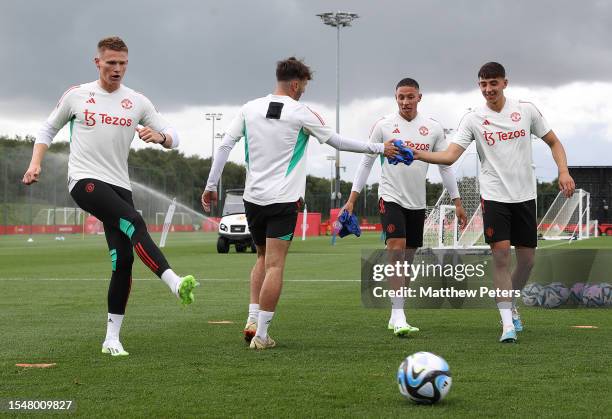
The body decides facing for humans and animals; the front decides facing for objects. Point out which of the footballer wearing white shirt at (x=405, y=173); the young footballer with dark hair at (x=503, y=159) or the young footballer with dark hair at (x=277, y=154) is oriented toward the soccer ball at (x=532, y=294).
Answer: the young footballer with dark hair at (x=277, y=154)

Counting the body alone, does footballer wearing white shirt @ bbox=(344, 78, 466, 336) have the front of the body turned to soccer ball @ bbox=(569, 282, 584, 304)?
no

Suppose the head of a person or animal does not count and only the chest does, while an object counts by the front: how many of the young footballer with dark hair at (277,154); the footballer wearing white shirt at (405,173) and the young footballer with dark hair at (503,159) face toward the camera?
2

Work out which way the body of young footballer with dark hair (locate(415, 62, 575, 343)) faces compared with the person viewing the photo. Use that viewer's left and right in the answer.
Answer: facing the viewer

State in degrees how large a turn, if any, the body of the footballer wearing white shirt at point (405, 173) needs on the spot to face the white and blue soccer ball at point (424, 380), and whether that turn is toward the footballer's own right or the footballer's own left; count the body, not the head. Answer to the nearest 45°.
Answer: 0° — they already face it

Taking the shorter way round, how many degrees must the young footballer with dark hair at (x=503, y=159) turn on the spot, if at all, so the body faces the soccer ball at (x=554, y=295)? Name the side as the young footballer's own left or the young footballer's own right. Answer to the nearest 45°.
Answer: approximately 180°

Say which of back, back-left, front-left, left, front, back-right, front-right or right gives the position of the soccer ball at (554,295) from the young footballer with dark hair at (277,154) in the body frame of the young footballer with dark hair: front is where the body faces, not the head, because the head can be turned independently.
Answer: front

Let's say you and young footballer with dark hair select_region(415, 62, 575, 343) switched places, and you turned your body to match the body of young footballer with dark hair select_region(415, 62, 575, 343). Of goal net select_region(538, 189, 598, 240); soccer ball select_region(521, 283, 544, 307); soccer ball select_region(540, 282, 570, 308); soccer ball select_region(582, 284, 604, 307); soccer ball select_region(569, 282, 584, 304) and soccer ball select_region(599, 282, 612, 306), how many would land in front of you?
0

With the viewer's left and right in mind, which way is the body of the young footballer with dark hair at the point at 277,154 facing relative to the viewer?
facing away from the viewer and to the right of the viewer

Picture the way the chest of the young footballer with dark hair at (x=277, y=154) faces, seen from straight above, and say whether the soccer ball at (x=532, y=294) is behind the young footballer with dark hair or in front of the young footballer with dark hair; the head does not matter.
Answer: in front

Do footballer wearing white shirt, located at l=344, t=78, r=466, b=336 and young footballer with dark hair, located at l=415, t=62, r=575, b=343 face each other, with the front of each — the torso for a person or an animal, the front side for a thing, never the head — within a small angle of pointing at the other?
no

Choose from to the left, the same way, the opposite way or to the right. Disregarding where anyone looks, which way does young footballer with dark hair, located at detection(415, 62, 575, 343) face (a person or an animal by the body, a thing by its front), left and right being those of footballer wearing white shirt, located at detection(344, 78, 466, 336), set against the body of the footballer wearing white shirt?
the same way

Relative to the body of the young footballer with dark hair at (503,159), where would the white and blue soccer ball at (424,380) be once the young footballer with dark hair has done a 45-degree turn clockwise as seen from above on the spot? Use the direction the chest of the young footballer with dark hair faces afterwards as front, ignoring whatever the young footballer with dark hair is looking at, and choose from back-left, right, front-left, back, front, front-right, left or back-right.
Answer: front-left

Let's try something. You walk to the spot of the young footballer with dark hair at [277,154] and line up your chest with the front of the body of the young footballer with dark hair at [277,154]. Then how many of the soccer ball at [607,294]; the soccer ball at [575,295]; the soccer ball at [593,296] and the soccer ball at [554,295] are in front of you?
4
